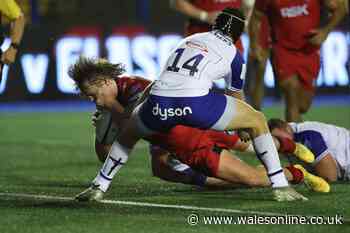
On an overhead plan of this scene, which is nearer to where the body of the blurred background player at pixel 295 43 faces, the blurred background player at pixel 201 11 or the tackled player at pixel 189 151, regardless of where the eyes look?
the tackled player

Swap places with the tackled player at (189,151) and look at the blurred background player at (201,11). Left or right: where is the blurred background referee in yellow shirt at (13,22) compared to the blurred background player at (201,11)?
left

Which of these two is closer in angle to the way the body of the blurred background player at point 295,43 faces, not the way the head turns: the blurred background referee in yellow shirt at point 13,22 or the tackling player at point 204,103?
the tackling player

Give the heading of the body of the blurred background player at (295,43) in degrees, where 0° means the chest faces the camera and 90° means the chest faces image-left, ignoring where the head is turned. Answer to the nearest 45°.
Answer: approximately 0°

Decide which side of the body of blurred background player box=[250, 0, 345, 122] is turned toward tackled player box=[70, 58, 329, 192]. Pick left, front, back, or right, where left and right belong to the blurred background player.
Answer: front

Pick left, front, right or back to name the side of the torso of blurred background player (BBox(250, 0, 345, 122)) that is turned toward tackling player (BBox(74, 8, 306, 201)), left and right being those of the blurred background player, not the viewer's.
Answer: front

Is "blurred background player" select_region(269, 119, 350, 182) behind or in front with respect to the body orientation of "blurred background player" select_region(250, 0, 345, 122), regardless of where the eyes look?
in front

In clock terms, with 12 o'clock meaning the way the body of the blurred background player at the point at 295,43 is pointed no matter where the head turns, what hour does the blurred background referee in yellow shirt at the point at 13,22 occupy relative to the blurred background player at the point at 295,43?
the blurred background referee in yellow shirt at the point at 13,22 is roughly at 2 o'clock from the blurred background player at the point at 295,43.
